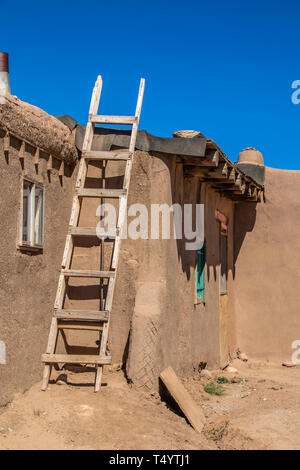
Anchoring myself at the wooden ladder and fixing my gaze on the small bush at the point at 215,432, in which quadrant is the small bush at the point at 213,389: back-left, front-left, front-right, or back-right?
front-left

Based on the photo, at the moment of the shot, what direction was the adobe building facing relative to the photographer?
facing the viewer and to the right of the viewer

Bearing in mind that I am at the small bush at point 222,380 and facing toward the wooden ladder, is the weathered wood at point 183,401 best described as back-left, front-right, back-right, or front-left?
front-left
